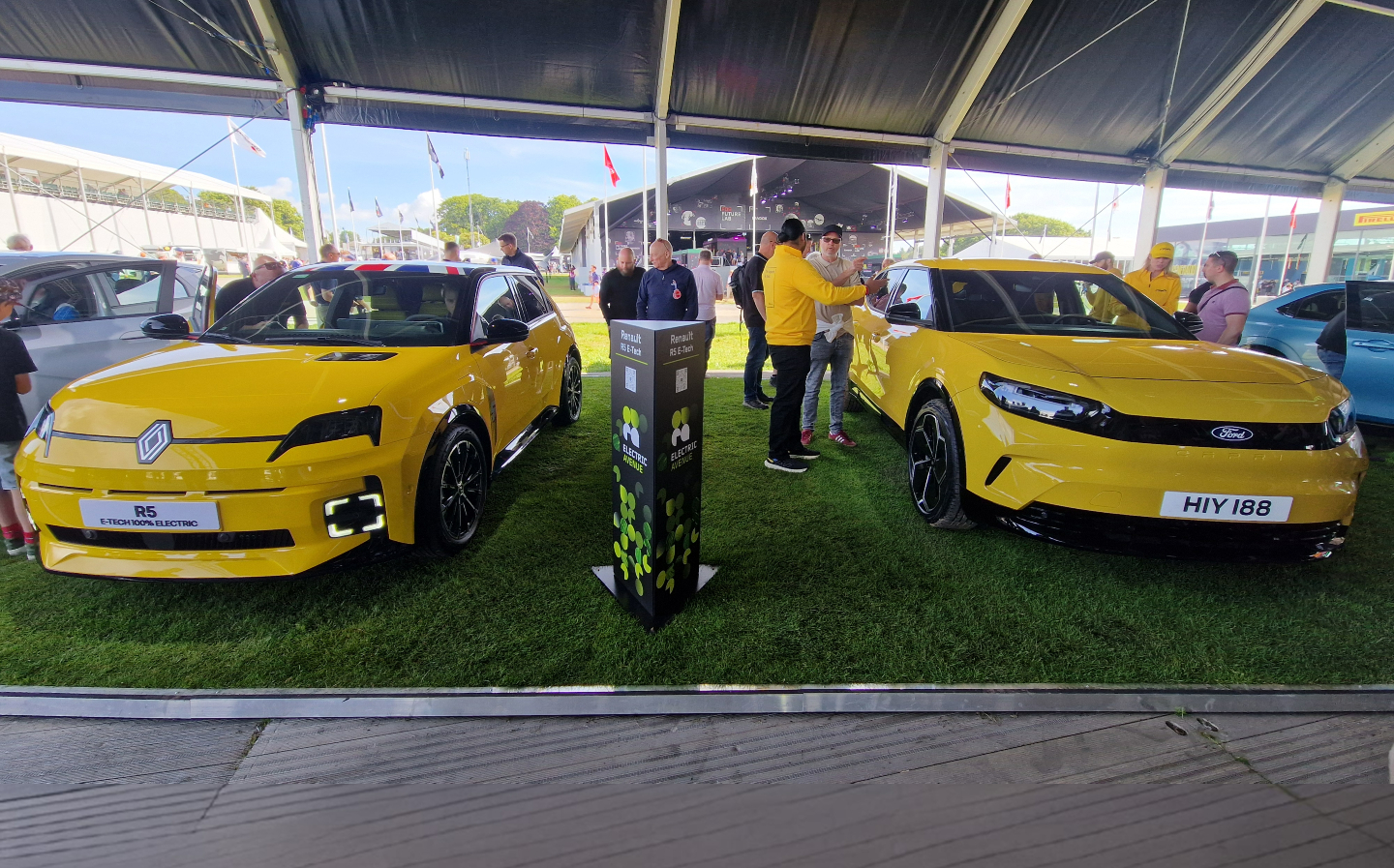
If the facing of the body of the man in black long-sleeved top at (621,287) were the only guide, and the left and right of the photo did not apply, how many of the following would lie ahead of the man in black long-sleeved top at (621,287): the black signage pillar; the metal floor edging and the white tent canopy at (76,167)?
2

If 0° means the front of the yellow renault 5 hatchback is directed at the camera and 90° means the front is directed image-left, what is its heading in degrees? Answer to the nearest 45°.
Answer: approximately 45°

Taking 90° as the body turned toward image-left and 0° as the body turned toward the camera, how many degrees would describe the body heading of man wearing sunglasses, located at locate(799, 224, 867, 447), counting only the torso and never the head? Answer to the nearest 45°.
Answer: approximately 0°

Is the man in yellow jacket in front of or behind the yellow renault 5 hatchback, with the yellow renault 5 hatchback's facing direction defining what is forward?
behind

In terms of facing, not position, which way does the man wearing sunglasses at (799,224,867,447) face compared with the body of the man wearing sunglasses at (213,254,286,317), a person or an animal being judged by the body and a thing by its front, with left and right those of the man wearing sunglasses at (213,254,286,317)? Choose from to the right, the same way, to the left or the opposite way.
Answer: to the right

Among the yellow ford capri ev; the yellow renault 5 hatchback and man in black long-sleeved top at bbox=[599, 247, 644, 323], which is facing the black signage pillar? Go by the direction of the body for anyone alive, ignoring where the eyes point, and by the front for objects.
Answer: the man in black long-sleeved top

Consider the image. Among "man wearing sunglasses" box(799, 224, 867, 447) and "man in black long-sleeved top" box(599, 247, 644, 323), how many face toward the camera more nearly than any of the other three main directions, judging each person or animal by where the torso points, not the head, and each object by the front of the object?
2

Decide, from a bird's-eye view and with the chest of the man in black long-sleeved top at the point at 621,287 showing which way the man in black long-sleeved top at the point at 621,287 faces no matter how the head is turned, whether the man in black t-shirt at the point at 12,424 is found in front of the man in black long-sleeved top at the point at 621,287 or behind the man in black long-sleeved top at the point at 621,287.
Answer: in front

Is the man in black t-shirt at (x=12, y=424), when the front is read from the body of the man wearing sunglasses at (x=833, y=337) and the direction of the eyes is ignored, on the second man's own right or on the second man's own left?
on the second man's own right

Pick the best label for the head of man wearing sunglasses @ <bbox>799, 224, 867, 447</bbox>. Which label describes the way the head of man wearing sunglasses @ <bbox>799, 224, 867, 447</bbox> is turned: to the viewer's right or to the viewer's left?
to the viewer's left

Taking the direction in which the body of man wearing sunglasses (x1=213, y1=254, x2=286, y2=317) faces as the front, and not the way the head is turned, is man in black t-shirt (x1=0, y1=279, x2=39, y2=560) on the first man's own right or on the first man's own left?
on the first man's own right
